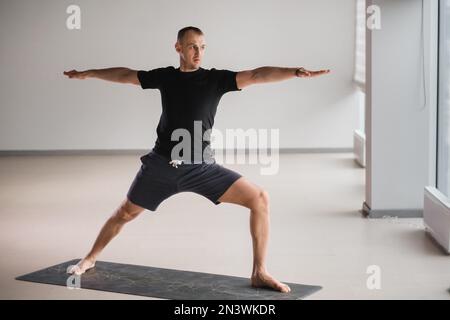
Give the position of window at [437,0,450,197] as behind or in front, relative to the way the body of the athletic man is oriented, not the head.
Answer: behind

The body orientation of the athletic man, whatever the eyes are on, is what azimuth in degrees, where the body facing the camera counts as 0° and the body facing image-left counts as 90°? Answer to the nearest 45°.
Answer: approximately 0°
